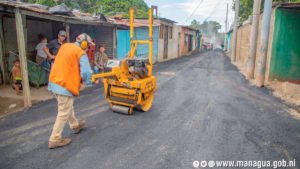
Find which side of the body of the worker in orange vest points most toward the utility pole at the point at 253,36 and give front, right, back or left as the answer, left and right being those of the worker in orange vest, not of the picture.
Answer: front

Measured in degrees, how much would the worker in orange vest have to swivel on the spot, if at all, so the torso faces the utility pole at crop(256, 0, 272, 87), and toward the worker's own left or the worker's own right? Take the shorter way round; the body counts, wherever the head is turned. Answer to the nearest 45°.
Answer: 0° — they already face it

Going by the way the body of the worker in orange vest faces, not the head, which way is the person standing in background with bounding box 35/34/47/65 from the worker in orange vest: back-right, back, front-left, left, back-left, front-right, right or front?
front-left

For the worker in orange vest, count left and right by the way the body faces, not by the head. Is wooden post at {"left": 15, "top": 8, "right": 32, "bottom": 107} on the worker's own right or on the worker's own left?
on the worker's own left

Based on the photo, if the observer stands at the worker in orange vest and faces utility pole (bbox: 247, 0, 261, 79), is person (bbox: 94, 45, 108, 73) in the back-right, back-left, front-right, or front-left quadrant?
front-left

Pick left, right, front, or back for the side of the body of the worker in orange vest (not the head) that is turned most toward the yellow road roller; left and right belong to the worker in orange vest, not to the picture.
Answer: front

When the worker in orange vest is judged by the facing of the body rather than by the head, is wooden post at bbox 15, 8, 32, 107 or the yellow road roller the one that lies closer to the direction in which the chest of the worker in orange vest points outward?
the yellow road roller

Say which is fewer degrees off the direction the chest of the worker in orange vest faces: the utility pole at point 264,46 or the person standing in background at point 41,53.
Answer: the utility pole

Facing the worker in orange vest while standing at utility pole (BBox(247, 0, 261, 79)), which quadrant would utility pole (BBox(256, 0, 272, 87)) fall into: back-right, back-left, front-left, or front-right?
front-left

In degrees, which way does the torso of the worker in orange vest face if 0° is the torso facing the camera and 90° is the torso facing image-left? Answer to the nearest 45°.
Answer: approximately 225°

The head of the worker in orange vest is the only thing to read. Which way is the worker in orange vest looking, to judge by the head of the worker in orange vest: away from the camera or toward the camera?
away from the camera
